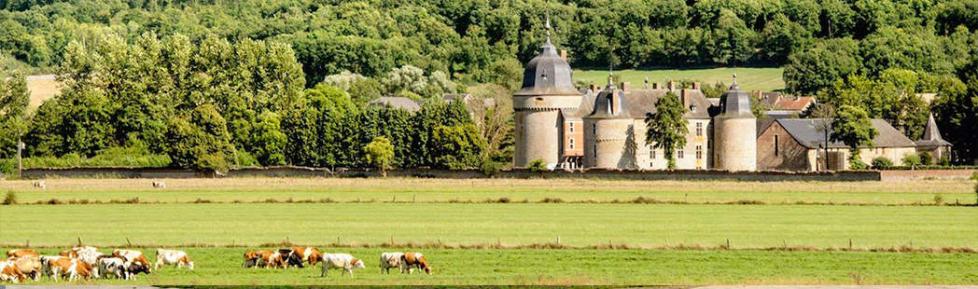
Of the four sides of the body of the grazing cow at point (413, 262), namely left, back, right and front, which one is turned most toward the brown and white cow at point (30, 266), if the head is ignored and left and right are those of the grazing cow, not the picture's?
back

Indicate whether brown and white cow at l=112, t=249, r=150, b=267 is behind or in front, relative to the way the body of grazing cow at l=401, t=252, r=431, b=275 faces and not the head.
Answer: behind

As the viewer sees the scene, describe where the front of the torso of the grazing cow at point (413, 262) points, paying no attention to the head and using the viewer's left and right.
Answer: facing to the right of the viewer

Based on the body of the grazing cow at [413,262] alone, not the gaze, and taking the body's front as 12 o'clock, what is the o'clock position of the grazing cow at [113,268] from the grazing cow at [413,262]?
the grazing cow at [113,268] is roughly at 6 o'clock from the grazing cow at [413,262].

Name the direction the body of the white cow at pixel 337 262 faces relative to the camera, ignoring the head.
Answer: to the viewer's right

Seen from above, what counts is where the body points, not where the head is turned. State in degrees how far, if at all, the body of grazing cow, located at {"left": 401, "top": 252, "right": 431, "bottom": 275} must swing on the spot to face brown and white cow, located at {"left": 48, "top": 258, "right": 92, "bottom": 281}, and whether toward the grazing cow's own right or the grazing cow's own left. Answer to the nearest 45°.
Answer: approximately 180°

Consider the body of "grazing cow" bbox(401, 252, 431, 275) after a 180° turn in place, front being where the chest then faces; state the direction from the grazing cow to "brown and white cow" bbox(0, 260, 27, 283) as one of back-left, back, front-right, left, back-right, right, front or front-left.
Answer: front
